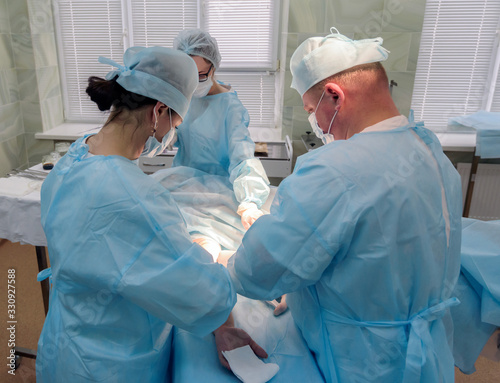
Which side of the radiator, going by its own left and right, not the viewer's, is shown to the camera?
front

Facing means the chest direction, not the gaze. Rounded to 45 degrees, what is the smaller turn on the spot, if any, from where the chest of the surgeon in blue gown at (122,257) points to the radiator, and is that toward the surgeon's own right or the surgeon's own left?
0° — they already face it

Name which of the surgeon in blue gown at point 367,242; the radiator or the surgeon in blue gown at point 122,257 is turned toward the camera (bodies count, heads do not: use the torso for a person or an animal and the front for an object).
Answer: the radiator

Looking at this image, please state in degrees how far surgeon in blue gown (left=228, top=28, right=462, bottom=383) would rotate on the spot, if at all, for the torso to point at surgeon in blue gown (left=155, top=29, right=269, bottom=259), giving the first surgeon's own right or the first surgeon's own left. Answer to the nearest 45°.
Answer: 0° — they already face them

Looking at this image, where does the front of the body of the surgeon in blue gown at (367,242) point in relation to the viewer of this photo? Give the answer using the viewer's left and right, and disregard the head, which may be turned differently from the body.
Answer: facing away from the viewer and to the left of the viewer

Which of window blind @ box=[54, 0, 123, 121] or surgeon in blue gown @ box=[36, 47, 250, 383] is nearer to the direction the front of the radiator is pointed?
the surgeon in blue gown

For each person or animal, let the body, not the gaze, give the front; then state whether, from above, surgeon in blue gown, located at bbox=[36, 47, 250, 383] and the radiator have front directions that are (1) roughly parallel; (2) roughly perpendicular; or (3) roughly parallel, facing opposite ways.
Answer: roughly parallel, facing opposite ways

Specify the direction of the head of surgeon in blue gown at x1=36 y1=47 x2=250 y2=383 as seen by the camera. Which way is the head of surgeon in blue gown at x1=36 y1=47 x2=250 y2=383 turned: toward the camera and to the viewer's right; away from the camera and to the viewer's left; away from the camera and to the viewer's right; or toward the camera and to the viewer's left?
away from the camera and to the viewer's right

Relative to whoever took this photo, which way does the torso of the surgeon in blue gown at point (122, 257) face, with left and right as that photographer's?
facing away from the viewer and to the right of the viewer

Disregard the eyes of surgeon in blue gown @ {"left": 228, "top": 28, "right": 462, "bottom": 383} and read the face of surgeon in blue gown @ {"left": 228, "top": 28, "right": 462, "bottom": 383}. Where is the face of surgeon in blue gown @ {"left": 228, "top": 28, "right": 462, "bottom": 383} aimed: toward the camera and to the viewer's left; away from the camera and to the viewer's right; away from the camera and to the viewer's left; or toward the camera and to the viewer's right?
away from the camera and to the viewer's left

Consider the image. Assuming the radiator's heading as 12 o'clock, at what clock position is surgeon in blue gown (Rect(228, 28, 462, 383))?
The surgeon in blue gown is roughly at 12 o'clock from the radiator.

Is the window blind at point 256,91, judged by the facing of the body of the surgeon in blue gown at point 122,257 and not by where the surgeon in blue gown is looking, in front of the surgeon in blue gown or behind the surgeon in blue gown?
in front
